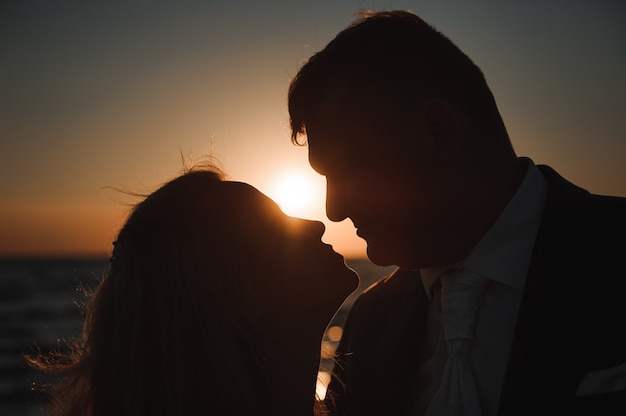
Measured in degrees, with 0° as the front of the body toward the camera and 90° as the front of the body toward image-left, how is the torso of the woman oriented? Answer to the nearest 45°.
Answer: approximately 270°

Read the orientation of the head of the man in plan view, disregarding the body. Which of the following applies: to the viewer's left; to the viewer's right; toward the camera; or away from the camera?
to the viewer's left

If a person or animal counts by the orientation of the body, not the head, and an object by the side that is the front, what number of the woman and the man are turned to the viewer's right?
1

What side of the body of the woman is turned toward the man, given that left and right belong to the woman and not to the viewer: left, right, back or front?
front

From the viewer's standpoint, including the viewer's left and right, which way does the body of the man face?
facing the viewer and to the left of the viewer

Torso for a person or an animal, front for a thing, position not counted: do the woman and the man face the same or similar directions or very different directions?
very different directions

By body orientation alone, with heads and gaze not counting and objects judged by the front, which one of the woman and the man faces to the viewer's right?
the woman

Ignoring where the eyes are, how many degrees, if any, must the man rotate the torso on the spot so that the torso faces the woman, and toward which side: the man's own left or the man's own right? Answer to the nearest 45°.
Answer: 0° — they already face them
